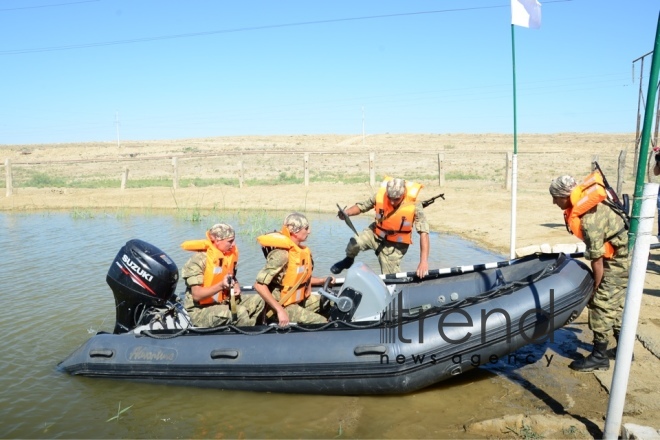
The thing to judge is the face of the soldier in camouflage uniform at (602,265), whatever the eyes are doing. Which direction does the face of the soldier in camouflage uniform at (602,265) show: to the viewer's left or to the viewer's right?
to the viewer's left

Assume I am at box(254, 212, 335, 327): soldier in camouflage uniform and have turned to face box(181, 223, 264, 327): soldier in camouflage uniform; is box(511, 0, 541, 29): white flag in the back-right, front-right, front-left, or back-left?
back-right

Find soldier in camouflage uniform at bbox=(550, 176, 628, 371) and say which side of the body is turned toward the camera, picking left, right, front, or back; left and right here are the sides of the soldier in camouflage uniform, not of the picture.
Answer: left

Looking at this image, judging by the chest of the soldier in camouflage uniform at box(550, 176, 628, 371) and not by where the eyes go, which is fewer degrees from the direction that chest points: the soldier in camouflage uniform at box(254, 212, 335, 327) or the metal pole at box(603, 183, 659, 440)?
the soldier in camouflage uniform

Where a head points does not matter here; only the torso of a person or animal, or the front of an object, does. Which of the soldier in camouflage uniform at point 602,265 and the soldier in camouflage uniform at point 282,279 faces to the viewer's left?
the soldier in camouflage uniform at point 602,265
